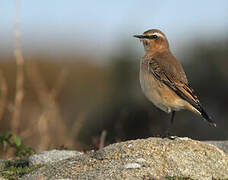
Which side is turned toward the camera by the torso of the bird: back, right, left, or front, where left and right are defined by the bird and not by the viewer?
left
